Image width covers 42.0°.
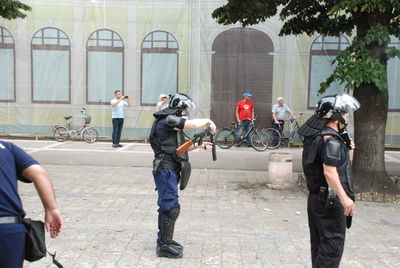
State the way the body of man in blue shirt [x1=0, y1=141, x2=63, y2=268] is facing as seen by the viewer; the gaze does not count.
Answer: away from the camera

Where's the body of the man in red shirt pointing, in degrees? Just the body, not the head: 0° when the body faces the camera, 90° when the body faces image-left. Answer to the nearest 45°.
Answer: approximately 0°

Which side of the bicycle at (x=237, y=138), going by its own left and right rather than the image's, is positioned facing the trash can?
right

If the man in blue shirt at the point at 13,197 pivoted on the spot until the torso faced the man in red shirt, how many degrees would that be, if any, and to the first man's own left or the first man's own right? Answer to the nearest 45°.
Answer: approximately 45° to the first man's own right

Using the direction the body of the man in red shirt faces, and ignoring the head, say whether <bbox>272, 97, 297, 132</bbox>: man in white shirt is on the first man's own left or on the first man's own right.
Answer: on the first man's own left

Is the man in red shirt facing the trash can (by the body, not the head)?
yes

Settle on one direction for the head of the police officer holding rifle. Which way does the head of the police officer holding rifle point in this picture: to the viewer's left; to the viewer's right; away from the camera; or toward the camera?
to the viewer's right

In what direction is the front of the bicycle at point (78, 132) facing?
to the viewer's right

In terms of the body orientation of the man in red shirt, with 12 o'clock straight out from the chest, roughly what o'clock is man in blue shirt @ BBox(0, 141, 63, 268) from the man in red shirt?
The man in blue shirt is roughly at 12 o'clock from the man in red shirt.
